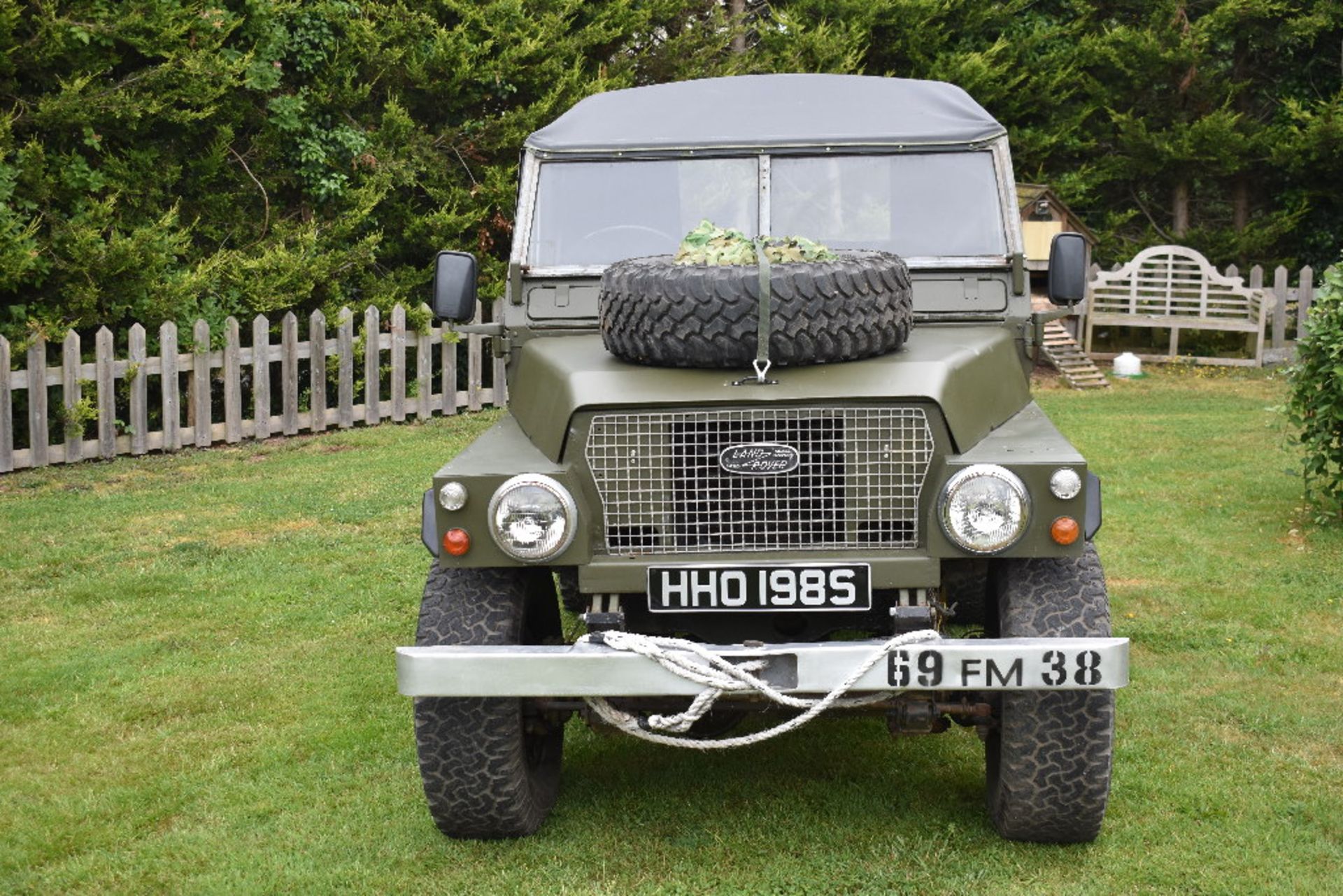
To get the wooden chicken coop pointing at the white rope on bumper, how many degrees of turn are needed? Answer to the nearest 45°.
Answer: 0° — it already faces it

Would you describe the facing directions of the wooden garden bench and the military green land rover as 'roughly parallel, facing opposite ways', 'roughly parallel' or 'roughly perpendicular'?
roughly parallel

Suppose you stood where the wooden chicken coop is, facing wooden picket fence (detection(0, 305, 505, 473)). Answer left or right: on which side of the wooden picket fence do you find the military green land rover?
left

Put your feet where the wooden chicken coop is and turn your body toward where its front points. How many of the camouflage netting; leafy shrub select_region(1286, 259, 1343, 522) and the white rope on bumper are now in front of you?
3

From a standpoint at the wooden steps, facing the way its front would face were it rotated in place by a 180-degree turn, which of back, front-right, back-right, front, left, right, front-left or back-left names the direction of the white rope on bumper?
back-left

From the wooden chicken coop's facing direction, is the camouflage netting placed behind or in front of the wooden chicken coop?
in front

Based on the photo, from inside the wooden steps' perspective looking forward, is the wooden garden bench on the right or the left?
on its left

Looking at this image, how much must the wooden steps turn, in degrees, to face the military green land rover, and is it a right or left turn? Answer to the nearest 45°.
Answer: approximately 45° to its right

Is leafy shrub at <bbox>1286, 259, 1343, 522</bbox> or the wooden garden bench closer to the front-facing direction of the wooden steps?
the leafy shrub

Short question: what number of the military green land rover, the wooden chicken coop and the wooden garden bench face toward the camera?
3

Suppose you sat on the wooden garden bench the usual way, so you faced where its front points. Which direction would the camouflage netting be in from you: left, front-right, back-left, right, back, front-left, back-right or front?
front

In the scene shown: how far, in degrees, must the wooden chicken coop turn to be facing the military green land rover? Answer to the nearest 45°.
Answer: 0° — it already faces it

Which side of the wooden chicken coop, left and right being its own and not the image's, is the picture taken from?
front

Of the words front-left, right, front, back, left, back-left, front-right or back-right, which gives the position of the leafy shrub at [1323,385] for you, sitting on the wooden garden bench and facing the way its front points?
front

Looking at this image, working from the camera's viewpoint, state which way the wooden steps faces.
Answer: facing the viewer and to the right of the viewer

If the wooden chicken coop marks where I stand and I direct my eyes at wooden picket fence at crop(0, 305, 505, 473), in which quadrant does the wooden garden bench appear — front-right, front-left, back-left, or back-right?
back-left

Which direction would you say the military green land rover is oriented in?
toward the camera

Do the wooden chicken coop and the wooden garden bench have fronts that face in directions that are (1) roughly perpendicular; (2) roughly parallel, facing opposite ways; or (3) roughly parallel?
roughly parallel
